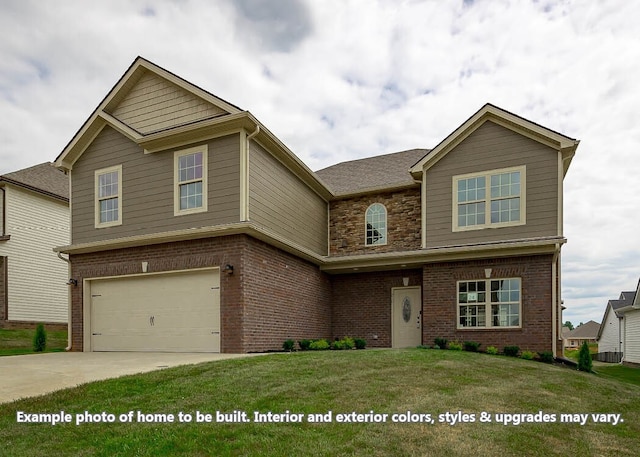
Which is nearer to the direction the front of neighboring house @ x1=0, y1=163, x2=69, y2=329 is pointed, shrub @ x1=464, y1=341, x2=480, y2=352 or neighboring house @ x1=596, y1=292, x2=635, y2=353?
the shrub

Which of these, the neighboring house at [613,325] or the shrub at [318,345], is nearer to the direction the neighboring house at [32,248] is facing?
the shrub

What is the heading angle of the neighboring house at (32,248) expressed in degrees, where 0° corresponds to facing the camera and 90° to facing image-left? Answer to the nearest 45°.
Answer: approximately 45°

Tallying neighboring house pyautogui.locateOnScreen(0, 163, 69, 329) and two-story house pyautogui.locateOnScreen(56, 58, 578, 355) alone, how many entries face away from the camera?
0

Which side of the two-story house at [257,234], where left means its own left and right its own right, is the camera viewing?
front

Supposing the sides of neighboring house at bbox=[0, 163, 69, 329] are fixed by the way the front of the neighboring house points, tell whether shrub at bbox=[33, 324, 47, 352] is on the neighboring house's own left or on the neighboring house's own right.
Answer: on the neighboring house's own left
